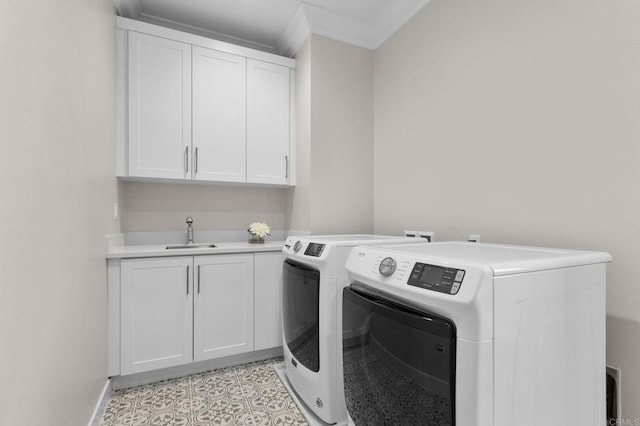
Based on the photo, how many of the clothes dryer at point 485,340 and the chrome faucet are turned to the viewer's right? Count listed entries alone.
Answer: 0

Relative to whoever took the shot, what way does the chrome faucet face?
facing the viewer

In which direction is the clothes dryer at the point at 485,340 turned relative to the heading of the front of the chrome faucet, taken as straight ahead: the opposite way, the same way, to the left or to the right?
to the right

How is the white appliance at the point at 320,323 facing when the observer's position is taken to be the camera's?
facing the viewer and to the left of the viewer

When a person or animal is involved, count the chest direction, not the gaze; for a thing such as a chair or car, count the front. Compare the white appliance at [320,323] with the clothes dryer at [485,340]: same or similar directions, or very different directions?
same or similar directions

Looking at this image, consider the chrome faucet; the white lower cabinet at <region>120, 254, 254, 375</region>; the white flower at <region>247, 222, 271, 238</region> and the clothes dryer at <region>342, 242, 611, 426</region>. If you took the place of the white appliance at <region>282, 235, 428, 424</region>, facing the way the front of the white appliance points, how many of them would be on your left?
1

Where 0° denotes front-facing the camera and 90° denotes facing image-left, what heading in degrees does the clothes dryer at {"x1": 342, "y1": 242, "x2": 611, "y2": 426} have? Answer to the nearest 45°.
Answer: approximately 45°

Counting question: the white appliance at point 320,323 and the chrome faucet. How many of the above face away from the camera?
0

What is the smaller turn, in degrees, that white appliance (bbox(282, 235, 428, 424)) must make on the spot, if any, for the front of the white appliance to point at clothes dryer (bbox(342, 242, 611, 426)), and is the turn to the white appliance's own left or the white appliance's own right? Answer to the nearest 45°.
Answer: approximately 90° to the white appliance's own left

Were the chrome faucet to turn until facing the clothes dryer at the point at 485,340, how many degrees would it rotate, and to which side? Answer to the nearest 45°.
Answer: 0° — it already faces it

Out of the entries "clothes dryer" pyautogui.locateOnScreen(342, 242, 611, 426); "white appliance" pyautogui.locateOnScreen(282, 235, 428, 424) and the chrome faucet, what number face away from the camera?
0
